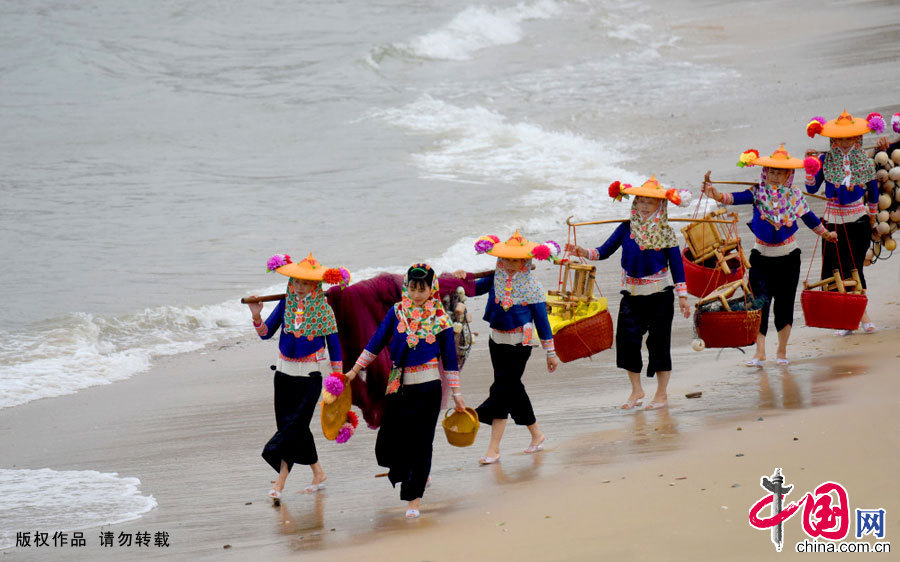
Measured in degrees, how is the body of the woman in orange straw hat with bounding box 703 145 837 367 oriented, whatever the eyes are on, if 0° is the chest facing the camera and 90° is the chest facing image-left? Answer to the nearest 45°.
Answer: approximately 0°

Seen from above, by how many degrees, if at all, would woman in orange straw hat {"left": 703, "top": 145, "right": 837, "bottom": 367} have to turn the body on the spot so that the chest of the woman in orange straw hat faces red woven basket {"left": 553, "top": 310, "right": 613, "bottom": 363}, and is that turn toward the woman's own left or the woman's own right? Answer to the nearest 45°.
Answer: approximately 45° to the woman's own right

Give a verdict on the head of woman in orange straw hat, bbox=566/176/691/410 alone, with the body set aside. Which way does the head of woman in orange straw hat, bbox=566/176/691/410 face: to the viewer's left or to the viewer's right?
to the viewer's left

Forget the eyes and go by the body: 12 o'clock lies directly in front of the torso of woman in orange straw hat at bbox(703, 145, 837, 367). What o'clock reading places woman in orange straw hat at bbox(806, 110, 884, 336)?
woman in orange straw hat at bbox(806, 110, 884, 336) is roughly at 7 o'clock from woman in orange straw hat at bbox(703, 145, 837, 367).

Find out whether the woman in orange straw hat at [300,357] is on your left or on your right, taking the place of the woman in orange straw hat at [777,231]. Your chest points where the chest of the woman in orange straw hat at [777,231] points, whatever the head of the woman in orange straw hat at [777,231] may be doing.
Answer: on your right

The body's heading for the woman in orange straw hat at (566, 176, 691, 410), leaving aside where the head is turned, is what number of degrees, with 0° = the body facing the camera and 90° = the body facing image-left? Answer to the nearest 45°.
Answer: approximately 45°

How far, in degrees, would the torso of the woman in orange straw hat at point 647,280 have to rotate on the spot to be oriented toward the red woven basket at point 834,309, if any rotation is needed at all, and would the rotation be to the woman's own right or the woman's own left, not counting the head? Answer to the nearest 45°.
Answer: approximately 180°

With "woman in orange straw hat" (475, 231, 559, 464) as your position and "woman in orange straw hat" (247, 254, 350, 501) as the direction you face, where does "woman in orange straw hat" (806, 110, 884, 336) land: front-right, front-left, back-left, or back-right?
back-right
